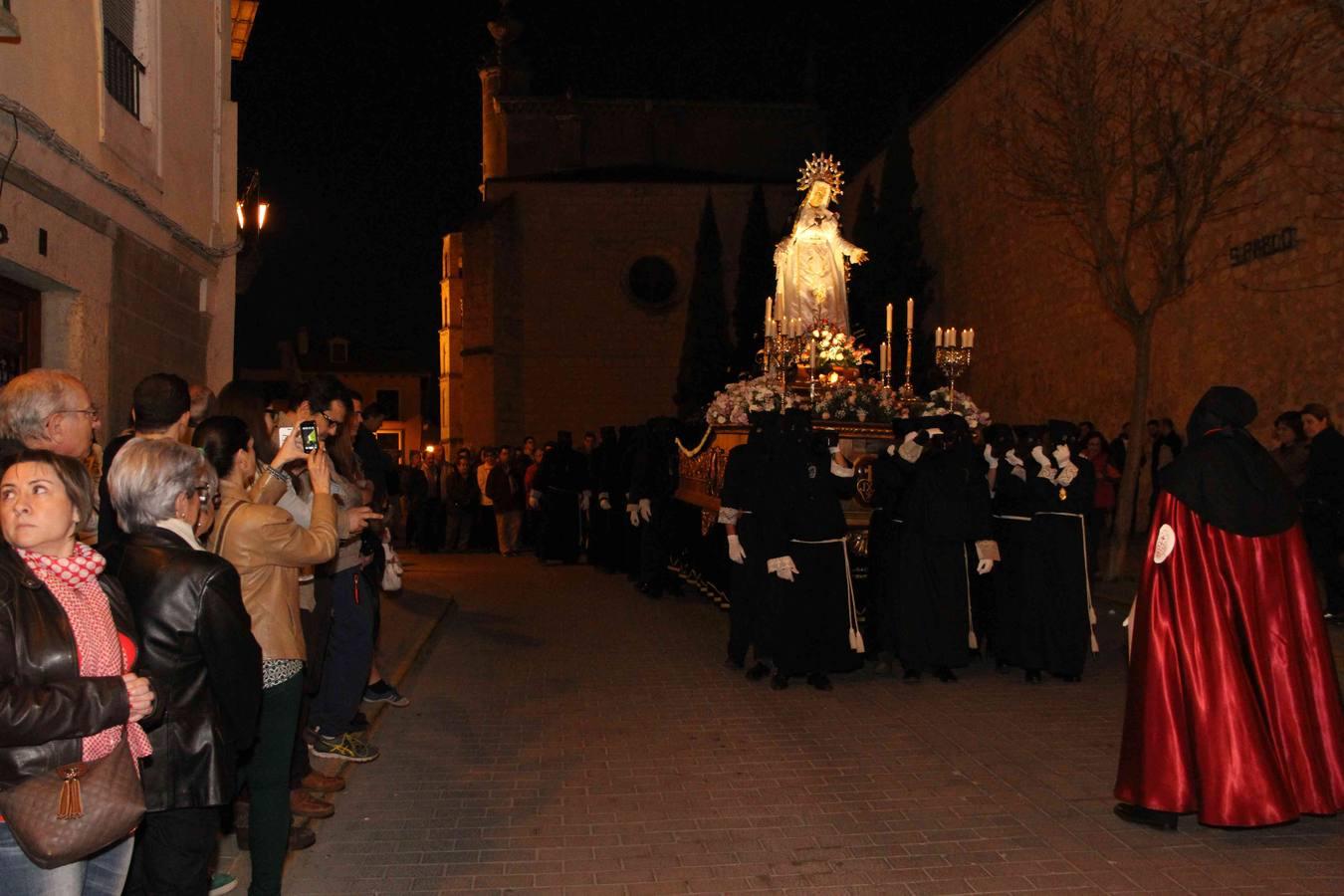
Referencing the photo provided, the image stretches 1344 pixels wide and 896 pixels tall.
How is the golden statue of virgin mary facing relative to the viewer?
toward the camera

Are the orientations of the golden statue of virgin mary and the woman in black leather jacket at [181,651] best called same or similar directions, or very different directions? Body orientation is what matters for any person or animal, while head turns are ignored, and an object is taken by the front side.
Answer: very different directions

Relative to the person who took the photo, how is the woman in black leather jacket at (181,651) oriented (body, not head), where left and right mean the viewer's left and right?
facing away from the viewer and to the right of the viewer

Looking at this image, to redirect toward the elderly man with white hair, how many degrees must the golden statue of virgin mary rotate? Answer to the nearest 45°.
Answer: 0° — it already faces them

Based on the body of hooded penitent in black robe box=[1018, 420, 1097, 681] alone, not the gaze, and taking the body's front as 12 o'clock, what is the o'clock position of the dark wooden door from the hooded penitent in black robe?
The dark wooden door is roughly at 2 o'clock from the hooded penitent in black robe.

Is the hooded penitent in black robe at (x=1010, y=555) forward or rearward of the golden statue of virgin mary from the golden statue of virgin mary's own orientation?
forward

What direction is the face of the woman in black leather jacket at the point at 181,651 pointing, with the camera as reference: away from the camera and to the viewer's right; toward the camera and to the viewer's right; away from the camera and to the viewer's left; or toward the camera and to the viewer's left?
away from the camera and to the viewer's right

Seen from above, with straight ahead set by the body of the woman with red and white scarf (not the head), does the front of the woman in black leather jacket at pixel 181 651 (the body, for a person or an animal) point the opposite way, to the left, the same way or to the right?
to the left

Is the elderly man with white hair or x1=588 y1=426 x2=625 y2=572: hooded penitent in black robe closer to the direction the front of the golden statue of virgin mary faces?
the elderly man with white hair

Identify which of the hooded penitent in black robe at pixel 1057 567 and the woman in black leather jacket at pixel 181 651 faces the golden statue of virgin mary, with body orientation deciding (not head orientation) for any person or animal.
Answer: the woman in black leather jacket

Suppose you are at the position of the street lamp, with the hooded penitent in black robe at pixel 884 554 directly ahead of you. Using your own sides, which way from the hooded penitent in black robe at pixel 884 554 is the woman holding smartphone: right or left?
right

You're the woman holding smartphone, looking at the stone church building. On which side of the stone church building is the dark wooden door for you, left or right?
left

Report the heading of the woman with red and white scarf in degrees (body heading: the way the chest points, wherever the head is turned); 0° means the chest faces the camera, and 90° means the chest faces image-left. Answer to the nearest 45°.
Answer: approximately 315°

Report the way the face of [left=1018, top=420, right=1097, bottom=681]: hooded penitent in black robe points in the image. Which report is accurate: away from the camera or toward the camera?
toward the camera

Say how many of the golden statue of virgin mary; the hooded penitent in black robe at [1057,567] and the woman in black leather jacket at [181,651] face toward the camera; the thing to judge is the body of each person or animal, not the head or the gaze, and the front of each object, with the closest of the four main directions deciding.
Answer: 2

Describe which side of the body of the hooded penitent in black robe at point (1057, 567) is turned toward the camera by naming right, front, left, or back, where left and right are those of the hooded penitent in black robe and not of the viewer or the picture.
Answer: front
